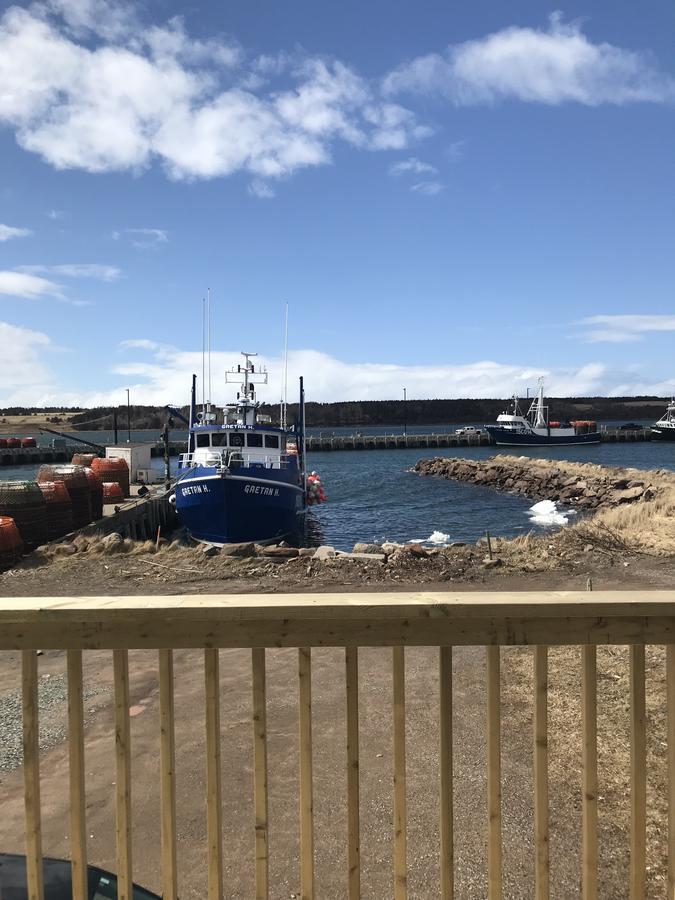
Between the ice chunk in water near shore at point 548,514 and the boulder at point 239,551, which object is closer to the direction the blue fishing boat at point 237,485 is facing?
the boulder

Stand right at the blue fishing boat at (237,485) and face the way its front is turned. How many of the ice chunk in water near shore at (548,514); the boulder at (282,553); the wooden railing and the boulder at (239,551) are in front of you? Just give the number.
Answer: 3

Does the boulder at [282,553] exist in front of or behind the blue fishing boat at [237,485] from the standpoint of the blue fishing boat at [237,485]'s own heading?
in front

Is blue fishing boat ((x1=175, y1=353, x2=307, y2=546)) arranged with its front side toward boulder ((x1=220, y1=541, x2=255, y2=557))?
yes

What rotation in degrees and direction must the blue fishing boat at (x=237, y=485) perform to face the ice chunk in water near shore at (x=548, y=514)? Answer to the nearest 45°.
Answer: approximately 135° to its left

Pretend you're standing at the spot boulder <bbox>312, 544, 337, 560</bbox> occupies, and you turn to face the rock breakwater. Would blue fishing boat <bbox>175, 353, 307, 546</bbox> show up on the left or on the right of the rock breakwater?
left

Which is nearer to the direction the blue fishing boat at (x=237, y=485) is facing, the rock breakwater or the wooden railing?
the wooden railing

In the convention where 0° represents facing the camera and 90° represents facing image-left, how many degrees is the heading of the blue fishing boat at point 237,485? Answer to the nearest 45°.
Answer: approximately 0°

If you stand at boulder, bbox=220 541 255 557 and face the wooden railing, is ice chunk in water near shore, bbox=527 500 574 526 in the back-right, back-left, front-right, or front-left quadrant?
back-left

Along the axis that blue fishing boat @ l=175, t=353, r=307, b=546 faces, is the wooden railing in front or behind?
in front

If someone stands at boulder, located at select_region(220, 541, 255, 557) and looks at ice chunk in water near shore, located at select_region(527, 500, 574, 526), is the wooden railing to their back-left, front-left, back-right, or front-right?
back-right
